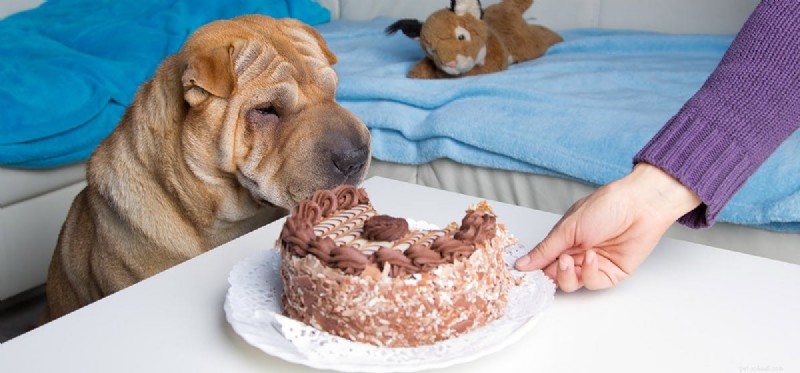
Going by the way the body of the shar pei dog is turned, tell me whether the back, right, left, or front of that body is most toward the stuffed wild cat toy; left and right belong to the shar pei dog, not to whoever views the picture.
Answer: left

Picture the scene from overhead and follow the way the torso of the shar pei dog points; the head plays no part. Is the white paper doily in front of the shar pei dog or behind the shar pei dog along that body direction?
in front

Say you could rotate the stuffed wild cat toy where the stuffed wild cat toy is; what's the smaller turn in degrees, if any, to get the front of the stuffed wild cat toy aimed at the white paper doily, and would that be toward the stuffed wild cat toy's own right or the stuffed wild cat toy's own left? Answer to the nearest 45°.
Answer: approximately 45° to the stuffed wild cat toy's own left

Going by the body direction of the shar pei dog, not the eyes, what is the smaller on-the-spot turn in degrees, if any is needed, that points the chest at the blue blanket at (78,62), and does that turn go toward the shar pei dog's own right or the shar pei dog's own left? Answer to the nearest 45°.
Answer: approximately 135° to the shar pei dog's own left

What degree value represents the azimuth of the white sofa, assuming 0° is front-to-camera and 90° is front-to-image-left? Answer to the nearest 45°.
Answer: approximately 0°

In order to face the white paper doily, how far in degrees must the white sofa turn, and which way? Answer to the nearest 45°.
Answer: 0° — it already faces it

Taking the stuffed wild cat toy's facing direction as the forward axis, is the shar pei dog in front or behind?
in front

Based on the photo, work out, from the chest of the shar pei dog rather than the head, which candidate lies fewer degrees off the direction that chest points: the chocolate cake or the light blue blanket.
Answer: the chocolate cake

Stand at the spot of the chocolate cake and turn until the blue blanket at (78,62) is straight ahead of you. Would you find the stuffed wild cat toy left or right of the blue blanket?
right

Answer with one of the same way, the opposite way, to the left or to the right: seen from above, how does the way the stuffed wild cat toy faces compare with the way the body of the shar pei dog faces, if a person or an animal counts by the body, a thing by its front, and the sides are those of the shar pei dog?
to the right

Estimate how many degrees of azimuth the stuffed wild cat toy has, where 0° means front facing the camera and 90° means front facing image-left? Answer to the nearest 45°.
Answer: approximately 45°

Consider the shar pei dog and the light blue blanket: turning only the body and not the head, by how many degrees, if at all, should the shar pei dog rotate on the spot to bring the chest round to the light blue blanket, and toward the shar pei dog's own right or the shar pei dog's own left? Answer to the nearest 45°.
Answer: approximately 90° to the shar pei dog's own left

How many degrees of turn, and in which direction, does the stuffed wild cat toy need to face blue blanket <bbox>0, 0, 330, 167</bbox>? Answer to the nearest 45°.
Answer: approximately 45° to its right
